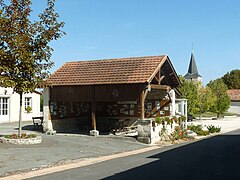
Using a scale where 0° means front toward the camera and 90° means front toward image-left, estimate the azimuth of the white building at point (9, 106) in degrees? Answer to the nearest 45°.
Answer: approximately 0°

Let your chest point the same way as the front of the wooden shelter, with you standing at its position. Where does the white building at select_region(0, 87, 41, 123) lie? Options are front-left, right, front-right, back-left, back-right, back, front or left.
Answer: back-right

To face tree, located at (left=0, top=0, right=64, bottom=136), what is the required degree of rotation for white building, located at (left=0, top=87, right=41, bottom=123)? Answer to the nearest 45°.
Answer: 0° — it already faces it

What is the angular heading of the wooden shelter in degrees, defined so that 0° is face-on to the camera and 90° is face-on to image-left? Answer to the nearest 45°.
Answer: approximately 0°

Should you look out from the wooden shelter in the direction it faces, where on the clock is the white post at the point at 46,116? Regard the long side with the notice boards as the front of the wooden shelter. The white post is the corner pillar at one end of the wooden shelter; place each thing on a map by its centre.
The white post is roughly at 3 o'clock from the wooden shelter.

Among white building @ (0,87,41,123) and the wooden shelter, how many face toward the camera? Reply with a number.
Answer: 2

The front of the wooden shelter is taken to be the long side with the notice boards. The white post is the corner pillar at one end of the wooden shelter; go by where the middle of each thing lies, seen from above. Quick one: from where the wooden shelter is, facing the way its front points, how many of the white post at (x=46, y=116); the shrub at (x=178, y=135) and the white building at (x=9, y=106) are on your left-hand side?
1

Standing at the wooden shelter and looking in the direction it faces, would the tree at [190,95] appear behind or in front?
behind

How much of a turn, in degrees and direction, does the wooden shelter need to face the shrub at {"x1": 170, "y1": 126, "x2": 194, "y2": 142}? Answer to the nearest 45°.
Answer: approximately 90° to its left

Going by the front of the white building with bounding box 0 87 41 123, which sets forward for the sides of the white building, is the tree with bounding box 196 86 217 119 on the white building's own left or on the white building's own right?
on the white building's own left

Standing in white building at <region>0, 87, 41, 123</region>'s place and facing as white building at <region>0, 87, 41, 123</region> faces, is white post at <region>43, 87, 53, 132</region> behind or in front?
in front
